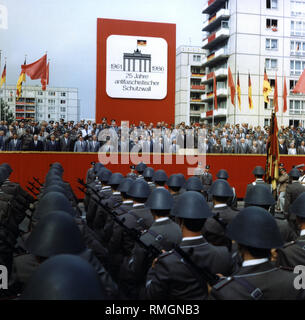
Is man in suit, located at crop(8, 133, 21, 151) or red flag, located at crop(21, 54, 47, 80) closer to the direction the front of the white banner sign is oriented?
the man in suit

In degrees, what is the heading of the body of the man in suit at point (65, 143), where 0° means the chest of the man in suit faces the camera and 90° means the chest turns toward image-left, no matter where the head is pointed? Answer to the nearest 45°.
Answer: approximately 0°

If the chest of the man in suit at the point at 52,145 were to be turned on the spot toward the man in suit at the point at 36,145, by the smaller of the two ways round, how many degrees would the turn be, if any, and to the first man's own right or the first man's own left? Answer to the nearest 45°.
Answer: approximately 45° to the first man's own right

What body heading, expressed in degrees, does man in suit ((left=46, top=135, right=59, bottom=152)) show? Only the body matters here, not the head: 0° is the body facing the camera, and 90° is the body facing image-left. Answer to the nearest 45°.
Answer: approximately 0°

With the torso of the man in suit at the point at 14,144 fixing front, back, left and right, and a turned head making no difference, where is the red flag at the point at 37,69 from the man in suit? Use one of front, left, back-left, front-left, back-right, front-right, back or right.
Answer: back
